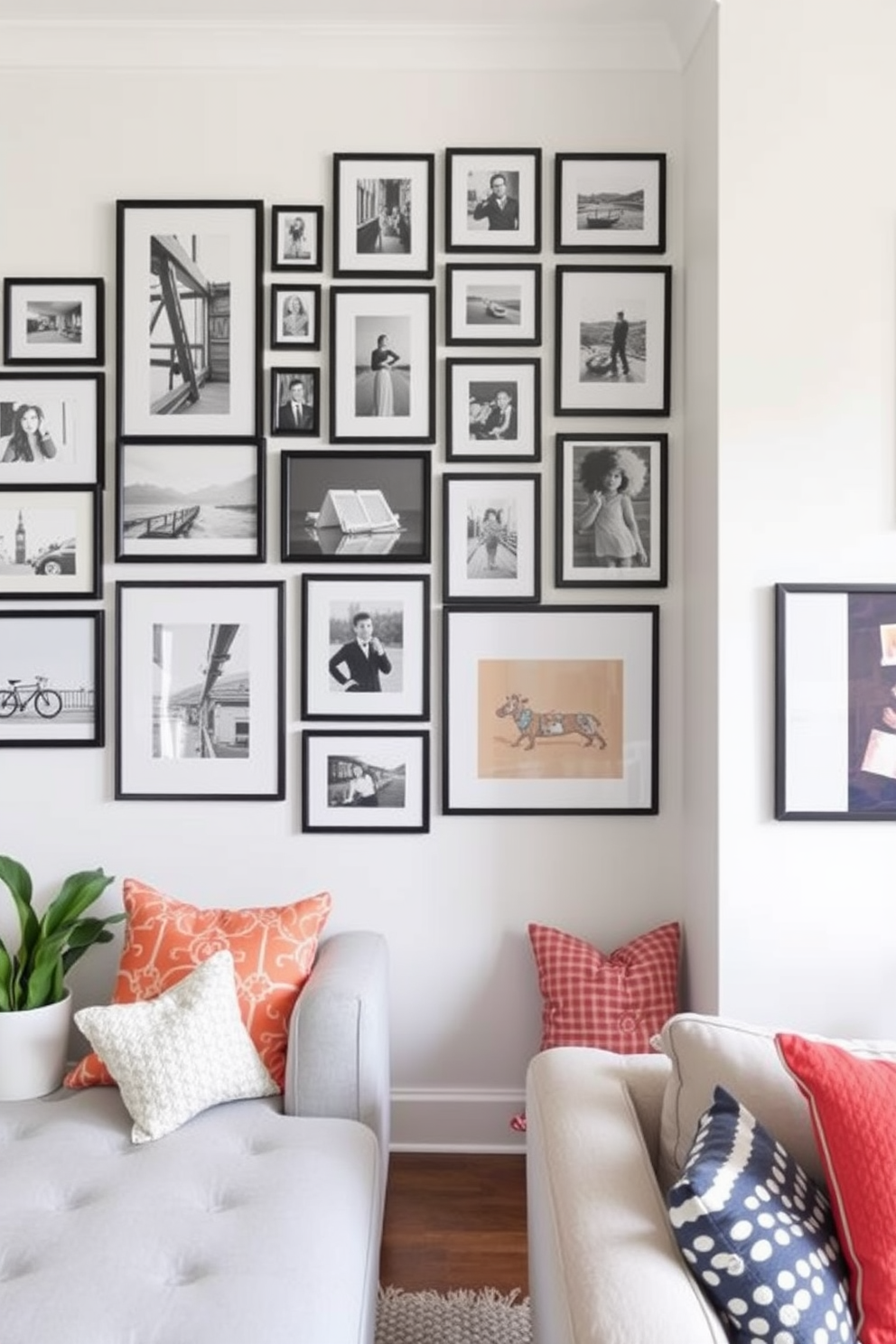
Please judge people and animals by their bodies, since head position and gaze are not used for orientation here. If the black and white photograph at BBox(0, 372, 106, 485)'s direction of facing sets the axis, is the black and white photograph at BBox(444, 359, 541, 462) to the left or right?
on its left

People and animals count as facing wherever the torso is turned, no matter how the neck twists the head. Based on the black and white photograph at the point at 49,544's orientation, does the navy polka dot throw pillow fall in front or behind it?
in front

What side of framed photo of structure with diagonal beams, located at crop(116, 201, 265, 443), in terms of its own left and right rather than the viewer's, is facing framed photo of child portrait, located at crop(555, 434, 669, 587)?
left

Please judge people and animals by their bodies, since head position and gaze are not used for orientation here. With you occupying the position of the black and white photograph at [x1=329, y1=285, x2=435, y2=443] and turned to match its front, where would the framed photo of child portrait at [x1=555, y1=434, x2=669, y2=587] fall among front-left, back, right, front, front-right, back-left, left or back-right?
left

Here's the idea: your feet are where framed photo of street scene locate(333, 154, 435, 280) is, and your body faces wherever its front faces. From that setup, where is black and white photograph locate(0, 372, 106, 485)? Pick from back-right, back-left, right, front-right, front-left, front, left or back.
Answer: right
